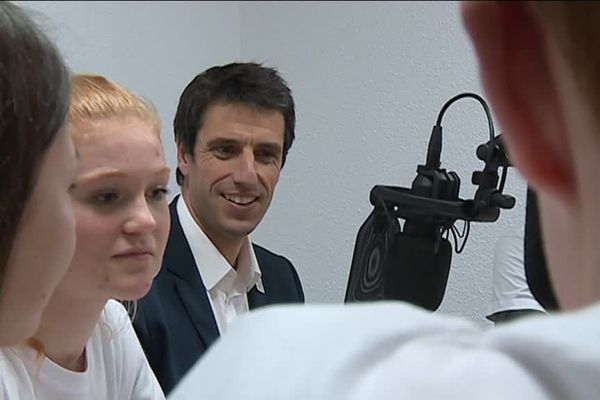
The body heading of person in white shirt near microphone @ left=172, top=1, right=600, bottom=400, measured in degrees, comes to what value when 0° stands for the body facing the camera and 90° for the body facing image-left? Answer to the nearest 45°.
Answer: approximately 180°

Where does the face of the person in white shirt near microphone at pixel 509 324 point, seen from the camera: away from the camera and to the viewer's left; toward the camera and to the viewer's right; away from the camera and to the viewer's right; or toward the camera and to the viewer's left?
away from the camera and to the viewer's left

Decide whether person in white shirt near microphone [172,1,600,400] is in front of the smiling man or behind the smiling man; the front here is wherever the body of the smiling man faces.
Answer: in front

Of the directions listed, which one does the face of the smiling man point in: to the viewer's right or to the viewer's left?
to the viewer's right

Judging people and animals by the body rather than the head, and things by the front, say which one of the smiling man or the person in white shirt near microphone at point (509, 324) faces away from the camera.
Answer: the person in white shirt near microphone

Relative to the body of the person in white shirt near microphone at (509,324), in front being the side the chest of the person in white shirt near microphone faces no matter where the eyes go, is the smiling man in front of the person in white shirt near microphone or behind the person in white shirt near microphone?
in front
